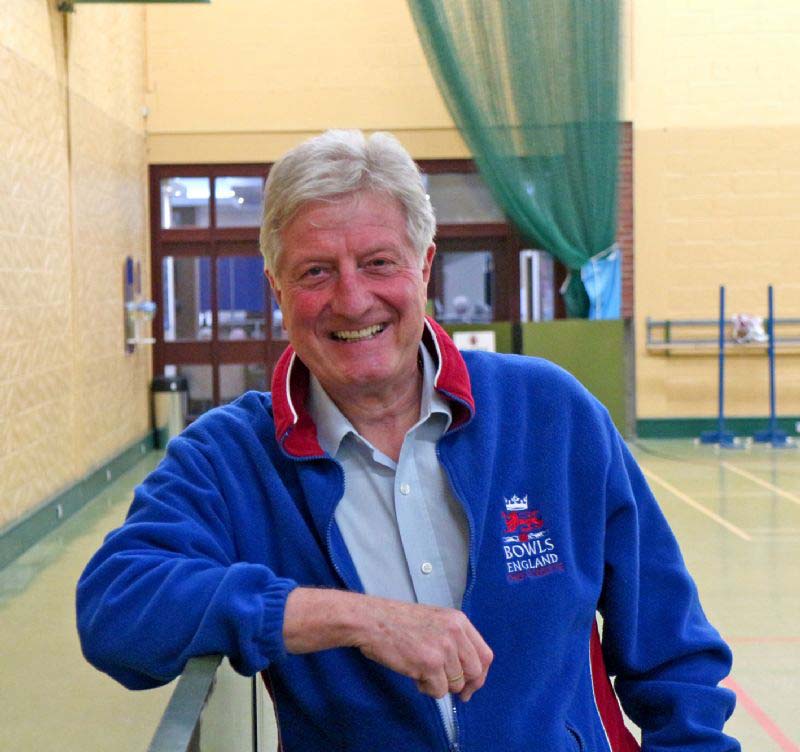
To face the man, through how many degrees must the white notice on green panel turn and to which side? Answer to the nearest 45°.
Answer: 0° — it already faces them

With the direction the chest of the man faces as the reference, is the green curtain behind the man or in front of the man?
behind

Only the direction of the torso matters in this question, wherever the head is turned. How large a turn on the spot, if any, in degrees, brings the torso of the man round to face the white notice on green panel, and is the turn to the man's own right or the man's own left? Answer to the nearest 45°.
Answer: approximately 180°

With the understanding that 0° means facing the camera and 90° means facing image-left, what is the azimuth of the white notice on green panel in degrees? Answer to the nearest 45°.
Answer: approximately 0°

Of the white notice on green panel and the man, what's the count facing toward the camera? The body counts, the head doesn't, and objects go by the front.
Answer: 2

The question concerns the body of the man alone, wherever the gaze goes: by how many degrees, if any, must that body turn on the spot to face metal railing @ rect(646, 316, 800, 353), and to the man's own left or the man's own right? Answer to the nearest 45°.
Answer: approximately 180°
